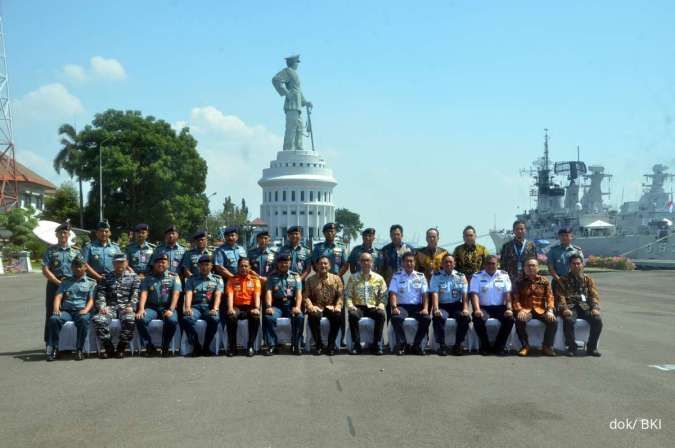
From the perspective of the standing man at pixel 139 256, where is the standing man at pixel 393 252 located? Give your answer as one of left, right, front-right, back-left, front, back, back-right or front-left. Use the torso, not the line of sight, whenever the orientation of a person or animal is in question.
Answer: left

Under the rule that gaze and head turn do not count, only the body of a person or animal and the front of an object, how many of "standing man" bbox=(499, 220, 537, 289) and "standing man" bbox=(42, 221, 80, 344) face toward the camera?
2

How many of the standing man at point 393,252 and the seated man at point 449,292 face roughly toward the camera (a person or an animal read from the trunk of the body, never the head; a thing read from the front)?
2

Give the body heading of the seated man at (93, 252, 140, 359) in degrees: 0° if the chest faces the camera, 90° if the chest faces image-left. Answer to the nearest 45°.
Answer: approximately 0°

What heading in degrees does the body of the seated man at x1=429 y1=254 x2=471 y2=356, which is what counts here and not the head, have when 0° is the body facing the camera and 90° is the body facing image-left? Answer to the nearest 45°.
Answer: approximately 0°

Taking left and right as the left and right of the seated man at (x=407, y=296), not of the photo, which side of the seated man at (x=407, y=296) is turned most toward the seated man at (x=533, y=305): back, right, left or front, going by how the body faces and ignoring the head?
left

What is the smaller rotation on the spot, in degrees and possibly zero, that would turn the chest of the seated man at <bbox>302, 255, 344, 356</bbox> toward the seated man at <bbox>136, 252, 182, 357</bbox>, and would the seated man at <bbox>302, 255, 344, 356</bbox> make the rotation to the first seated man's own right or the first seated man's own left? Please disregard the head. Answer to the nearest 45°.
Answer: approximately 90° to the first seated man's own right

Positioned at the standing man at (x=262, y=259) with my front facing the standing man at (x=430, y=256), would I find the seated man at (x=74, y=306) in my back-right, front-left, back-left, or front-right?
back-right

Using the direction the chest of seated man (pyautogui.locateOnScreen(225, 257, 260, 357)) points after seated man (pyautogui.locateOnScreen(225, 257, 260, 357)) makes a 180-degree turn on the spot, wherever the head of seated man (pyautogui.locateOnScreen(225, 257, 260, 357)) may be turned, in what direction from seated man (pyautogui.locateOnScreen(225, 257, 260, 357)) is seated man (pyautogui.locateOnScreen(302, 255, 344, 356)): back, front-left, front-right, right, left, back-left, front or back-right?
right

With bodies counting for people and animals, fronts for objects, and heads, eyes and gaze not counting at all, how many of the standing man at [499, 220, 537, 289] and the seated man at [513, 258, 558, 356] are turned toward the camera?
2
